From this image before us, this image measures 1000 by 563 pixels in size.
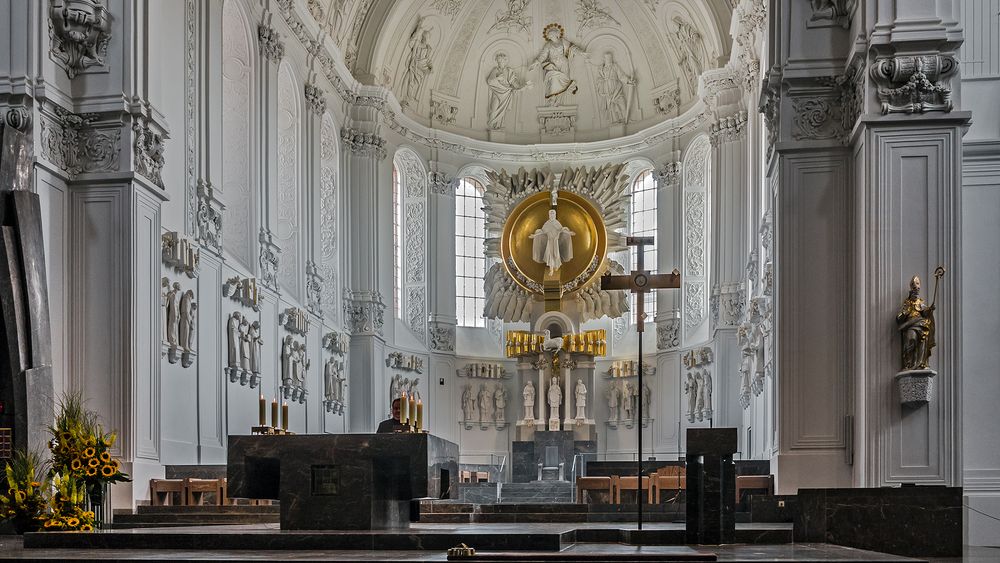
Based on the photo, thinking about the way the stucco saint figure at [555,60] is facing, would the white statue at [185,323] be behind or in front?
in front

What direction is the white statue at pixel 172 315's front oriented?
to the viewer's right

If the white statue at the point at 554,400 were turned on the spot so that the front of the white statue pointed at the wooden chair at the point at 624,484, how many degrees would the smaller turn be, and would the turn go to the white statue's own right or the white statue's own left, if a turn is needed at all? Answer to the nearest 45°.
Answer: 0° — it already faces it

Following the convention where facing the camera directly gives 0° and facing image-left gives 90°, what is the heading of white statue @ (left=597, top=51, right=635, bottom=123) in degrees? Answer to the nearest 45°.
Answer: approximately 0°

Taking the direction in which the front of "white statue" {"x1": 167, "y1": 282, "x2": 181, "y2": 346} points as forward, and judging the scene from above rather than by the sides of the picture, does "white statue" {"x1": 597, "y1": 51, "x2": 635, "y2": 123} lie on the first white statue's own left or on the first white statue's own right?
on the first white statue's own left

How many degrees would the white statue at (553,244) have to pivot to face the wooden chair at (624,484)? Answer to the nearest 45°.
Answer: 0° — it already faces it

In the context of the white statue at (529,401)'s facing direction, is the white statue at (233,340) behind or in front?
in front

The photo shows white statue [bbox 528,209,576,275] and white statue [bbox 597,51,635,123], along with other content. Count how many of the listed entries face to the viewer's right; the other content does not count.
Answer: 0

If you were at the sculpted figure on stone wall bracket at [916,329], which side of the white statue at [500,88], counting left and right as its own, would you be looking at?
front
